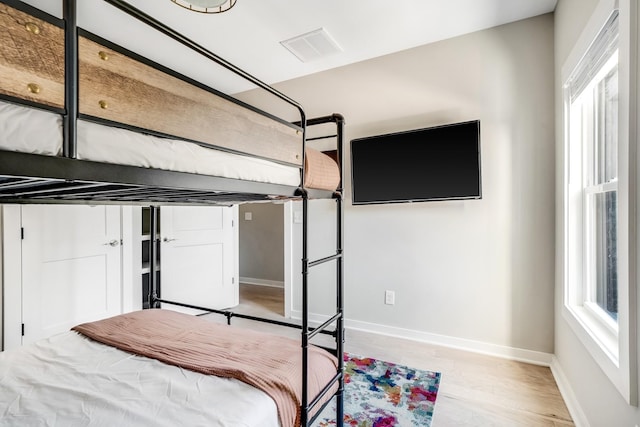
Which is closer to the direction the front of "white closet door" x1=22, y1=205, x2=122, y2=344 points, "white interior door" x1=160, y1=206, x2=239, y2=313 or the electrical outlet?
the electrical outlet

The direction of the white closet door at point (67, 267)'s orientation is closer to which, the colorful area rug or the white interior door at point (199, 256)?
the colorful area rug

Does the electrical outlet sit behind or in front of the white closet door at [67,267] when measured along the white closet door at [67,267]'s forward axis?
in front

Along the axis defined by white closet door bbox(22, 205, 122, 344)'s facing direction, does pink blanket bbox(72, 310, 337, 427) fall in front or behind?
in front

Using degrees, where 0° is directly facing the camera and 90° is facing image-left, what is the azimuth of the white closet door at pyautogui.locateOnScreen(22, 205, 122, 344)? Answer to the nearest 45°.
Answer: approximately 315°
